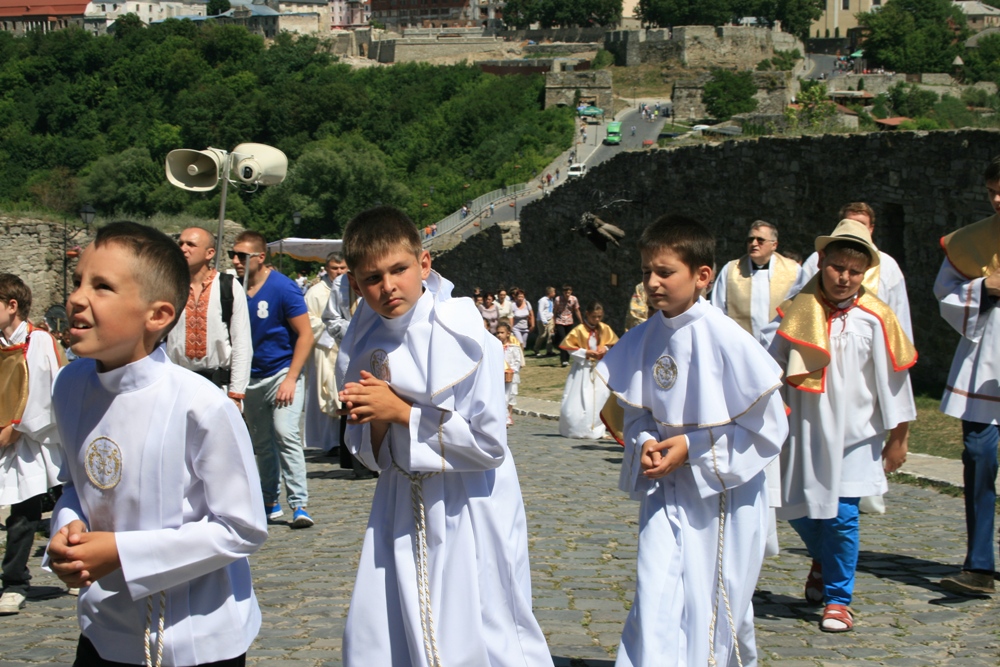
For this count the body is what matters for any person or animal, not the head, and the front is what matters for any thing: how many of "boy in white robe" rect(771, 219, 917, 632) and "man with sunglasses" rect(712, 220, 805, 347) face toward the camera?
2

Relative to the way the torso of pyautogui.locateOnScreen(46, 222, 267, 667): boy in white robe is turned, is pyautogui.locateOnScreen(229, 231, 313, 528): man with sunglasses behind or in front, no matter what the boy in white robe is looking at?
behind

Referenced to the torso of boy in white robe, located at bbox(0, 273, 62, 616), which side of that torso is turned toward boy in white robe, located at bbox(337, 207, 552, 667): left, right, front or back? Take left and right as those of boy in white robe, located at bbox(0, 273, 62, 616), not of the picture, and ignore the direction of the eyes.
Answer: left

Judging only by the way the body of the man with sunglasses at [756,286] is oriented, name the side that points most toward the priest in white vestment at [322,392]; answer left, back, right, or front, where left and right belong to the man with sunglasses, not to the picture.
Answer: right

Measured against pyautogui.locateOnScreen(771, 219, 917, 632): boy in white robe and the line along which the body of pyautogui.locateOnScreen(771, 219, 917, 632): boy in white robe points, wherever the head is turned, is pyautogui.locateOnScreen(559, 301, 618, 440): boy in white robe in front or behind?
behind

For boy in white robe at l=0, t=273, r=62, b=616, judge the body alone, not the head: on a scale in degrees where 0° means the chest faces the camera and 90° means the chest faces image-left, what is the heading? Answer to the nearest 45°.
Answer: approximately 45°

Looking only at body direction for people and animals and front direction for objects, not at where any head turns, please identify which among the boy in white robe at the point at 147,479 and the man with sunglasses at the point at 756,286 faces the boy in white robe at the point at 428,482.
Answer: the man with sunglasses

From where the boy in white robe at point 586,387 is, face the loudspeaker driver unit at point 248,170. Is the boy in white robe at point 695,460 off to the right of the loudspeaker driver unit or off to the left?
left

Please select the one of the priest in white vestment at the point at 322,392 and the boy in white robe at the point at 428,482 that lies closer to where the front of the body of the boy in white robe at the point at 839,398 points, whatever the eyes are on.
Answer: the boy in white robe

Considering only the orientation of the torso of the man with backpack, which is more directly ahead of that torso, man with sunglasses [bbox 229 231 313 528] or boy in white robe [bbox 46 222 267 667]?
the boy in white robe
